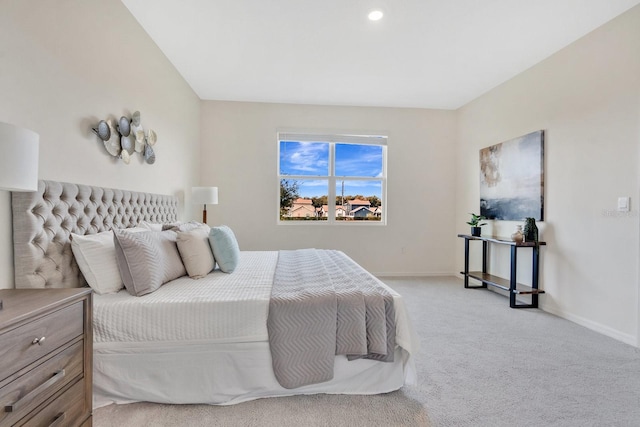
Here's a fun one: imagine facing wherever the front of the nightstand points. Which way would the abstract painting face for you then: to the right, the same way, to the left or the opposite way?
the opposite way

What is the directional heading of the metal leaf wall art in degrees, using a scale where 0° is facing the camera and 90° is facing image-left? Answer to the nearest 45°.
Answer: approximately 315°

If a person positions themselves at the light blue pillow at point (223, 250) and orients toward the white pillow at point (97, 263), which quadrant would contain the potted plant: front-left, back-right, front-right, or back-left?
back-left

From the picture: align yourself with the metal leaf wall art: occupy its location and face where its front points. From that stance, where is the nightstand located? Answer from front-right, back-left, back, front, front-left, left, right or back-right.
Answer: front-right

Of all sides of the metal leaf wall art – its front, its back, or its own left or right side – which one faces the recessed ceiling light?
front

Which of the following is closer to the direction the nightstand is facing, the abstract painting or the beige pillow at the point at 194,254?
the abstract painting

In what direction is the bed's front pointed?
to the viewer's right

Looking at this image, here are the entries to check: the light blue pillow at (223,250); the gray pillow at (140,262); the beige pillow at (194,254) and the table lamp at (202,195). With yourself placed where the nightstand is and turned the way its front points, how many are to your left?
4

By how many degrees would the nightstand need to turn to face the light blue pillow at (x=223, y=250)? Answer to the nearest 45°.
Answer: approximately 90° to its left

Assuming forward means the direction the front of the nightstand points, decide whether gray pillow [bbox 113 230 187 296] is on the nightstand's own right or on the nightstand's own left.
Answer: on the nightstand's own left

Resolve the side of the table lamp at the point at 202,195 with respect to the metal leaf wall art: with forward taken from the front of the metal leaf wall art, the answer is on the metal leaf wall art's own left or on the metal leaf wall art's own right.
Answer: on the metal leaf wall art's own left

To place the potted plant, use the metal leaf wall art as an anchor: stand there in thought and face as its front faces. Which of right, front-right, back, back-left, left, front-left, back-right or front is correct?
front-left

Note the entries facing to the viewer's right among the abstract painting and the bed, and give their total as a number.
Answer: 1

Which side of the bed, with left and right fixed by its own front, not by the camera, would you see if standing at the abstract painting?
front

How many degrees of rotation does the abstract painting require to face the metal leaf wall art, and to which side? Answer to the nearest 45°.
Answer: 0° — it already faces it

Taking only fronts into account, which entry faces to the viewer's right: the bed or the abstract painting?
the bed

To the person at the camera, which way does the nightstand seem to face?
facing the viewer and to the right of the viewer

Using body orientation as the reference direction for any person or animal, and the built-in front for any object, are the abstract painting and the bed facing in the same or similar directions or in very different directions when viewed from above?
very different directions
